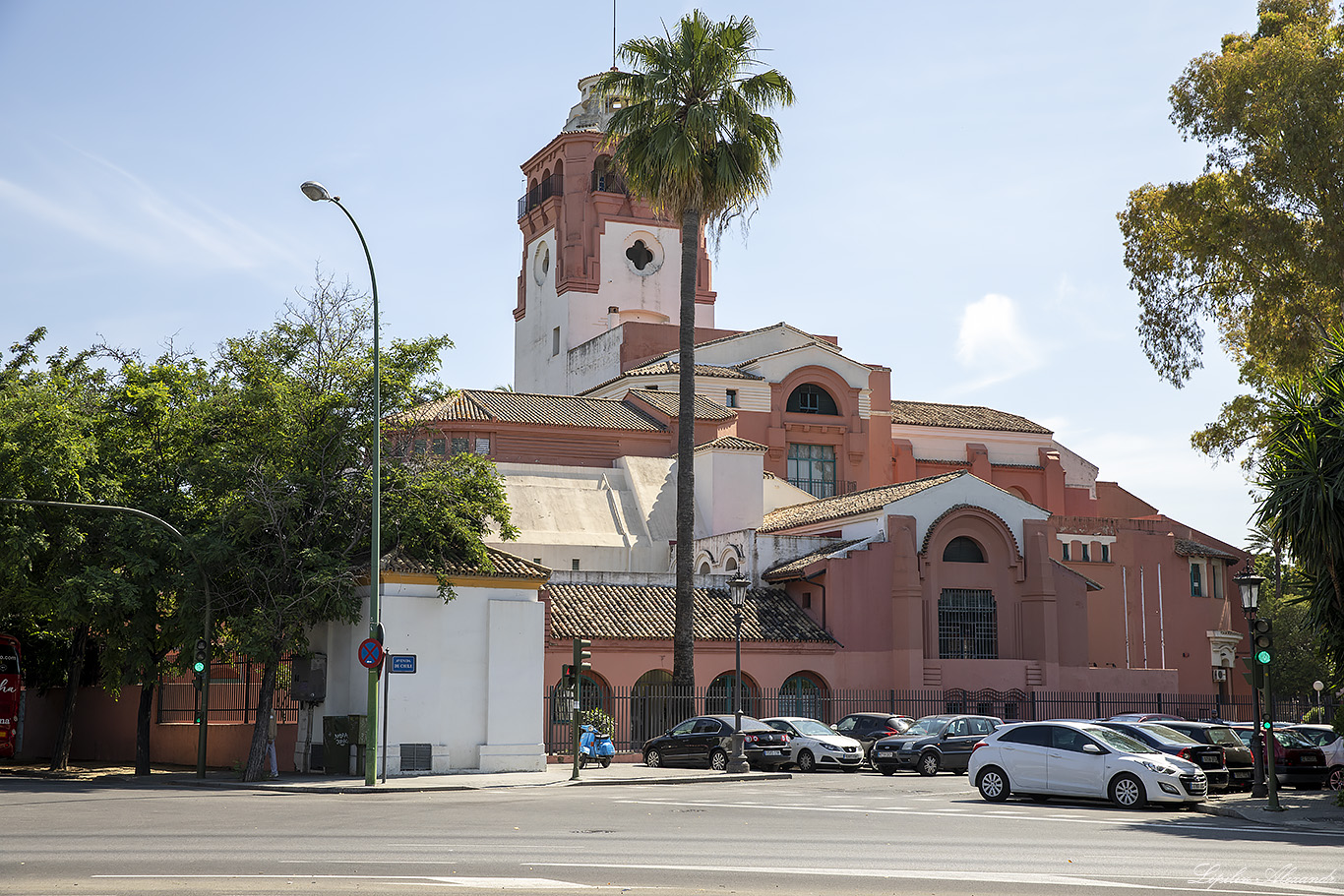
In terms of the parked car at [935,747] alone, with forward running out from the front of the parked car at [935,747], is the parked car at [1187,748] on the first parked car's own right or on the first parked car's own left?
on the first parked car's own left

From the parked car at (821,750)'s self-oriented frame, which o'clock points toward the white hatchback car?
The white hatchback car is roughly at 1 o'clock from the parked car.

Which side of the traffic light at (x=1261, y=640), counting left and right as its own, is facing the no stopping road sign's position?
right

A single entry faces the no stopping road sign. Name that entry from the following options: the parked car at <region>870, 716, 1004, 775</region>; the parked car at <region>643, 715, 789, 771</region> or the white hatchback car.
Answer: the parked car at <region>870, 716, 1004, 775</region>

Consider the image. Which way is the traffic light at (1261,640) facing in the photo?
toward the camera

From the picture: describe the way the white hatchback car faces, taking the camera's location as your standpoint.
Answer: facing the viewer and to the right of the viewer

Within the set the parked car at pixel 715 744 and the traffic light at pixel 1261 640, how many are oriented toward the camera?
1

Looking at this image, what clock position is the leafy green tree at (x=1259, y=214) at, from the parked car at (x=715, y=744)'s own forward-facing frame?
The leafy green tree is roughly at 5 o'clock from the parked car.

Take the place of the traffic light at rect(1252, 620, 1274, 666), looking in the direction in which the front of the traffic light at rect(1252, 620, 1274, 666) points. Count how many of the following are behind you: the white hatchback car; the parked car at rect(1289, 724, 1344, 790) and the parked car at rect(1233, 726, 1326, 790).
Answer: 2

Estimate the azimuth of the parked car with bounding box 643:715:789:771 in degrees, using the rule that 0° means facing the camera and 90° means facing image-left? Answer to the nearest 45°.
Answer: approximately 135°

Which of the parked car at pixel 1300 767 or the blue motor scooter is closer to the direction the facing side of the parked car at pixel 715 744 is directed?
the blue motor scooter
